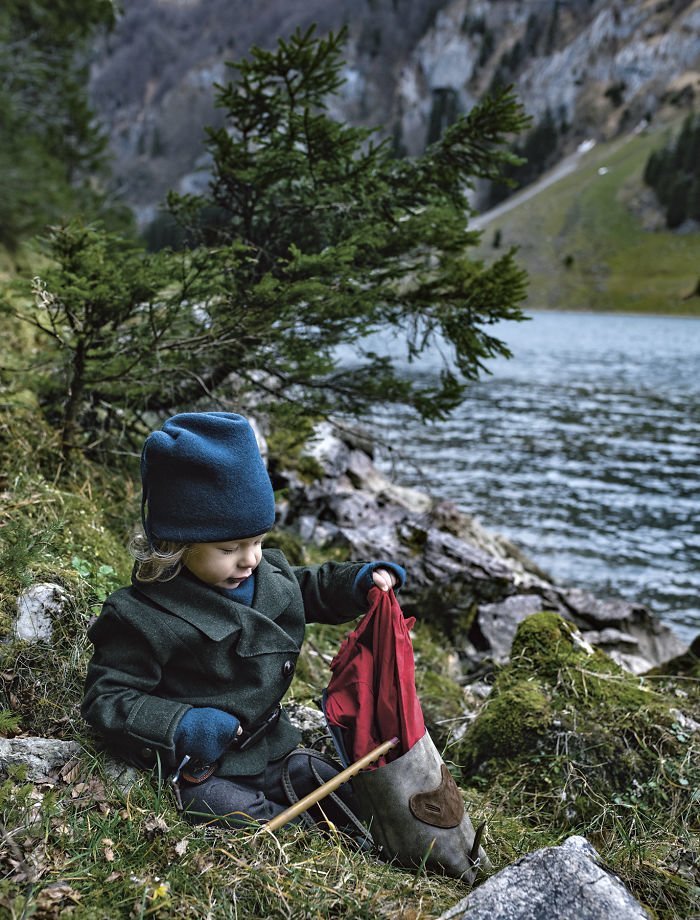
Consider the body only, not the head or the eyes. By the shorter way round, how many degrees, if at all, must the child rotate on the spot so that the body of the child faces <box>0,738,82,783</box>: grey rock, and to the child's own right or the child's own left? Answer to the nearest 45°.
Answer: approximately 135° to the child's own right

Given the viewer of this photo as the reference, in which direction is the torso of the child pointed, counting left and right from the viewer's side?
facing the viewer and to the right of the viewer

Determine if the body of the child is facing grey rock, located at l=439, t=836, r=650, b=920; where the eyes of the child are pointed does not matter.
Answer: yes

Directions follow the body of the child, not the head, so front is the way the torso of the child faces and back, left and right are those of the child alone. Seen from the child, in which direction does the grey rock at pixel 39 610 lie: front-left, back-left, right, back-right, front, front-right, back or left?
back

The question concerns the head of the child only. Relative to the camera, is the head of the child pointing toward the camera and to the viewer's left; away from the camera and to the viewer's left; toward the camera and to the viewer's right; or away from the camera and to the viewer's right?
toward the camera and to the viewer's right

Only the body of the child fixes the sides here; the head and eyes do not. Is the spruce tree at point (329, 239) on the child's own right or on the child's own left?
on the child's own left

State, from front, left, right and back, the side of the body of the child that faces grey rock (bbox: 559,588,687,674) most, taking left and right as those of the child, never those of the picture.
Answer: left

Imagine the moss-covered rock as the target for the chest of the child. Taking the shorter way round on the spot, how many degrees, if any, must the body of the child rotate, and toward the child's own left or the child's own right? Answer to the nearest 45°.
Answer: approximately 45° to the child's own left
